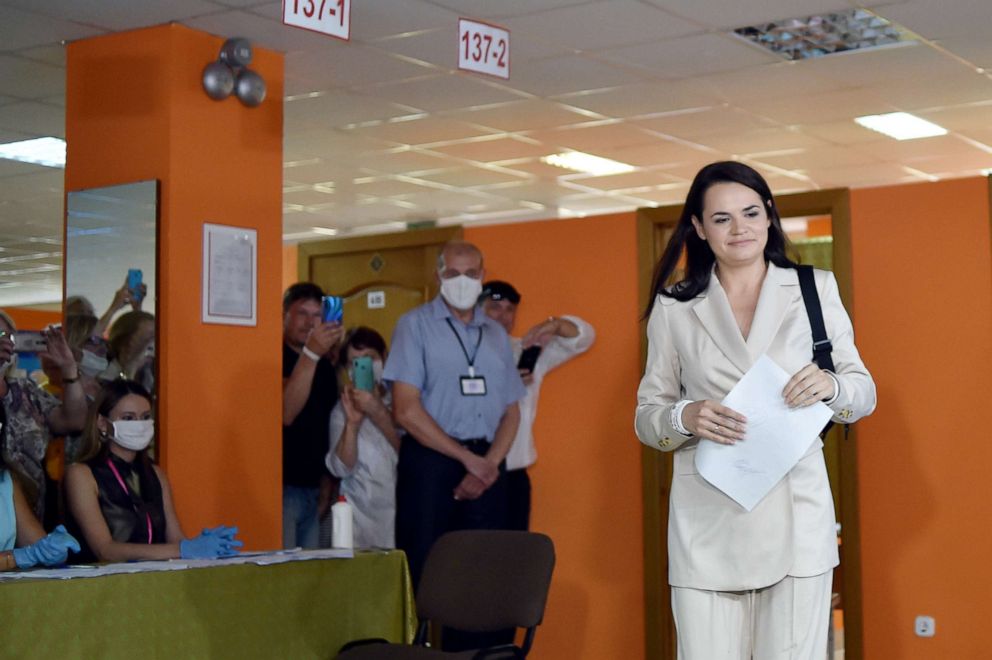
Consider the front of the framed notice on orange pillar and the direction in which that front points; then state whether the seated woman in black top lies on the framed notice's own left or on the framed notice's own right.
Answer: on the framed notice's own right

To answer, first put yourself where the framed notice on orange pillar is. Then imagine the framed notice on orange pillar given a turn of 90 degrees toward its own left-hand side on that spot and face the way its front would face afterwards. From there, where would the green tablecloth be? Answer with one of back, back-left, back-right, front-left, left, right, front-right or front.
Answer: back-right

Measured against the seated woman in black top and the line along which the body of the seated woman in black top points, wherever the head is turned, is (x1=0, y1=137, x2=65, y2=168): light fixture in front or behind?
behind

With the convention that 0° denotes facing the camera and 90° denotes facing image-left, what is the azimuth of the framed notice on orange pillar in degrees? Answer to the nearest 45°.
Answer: approximately 315°

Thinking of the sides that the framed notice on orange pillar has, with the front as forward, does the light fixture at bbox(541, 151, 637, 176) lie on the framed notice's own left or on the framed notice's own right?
on the framed notice's own left

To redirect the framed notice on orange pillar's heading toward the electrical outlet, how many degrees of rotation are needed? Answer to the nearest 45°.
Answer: approximately 45° to its left

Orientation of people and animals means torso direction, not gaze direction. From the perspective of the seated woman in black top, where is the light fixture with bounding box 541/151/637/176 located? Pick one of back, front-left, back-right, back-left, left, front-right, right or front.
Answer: left

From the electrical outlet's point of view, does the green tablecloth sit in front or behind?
in front

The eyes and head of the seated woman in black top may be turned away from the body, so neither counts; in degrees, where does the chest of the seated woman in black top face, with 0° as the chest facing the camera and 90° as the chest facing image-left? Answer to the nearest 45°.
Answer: approximately 315°
